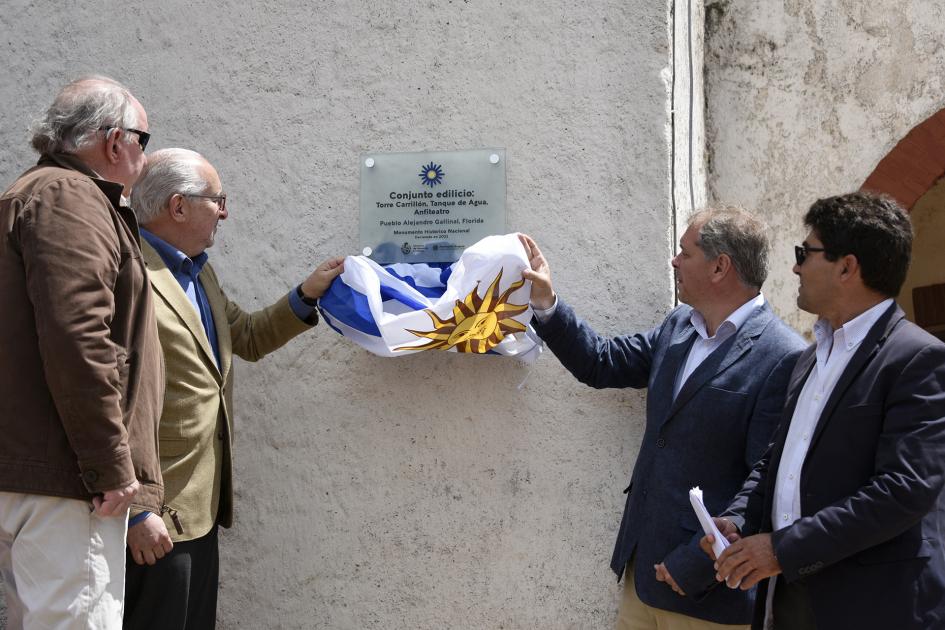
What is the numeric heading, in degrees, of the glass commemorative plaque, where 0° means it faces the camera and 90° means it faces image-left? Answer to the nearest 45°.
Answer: approximately 0°

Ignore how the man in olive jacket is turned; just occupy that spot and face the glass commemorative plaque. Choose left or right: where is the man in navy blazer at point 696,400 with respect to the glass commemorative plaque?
right

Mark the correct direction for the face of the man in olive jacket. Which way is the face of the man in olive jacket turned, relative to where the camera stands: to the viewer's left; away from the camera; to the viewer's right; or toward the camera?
to the viewer's right

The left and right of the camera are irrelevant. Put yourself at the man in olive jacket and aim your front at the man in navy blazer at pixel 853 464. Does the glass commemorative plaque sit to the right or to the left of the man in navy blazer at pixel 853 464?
left

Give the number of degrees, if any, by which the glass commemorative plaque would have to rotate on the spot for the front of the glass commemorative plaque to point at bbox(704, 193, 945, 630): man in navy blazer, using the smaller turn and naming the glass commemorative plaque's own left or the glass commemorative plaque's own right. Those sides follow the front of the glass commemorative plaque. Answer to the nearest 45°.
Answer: approximately 45° to the glass commemorative plaque's own left

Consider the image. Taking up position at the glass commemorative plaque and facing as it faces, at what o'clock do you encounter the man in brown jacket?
The man in brown jacket is roughly at 1 o'clock from the glass commemorative plaque.
